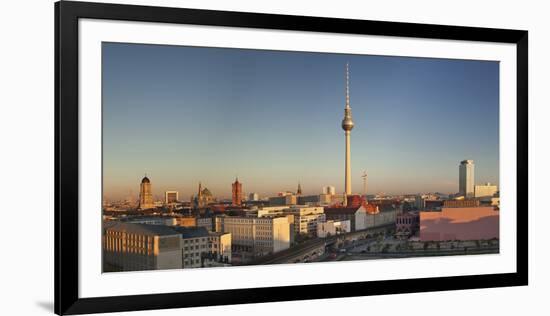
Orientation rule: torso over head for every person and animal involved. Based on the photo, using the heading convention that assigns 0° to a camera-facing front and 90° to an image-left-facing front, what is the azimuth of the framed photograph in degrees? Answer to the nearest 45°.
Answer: approximately 315°
